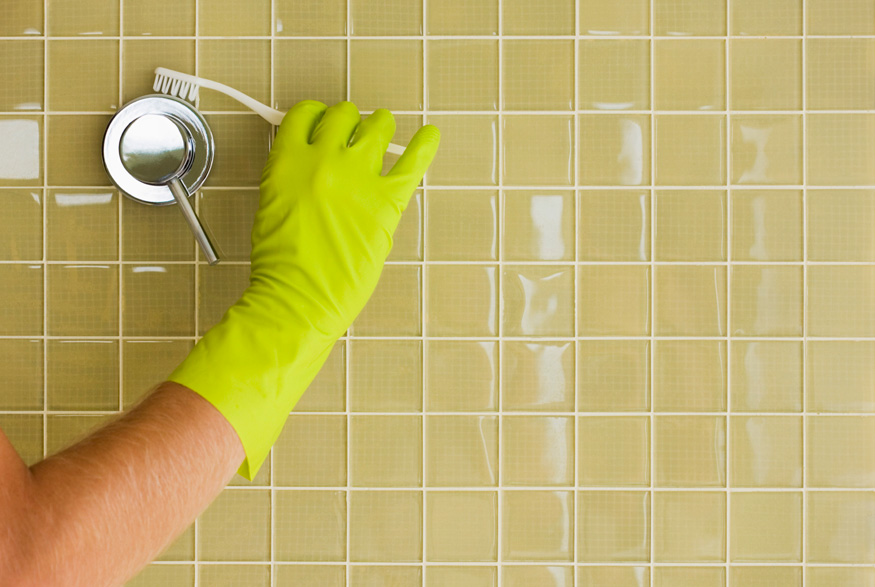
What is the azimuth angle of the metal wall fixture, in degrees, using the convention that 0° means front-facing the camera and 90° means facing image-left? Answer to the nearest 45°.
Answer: approximately 0°
